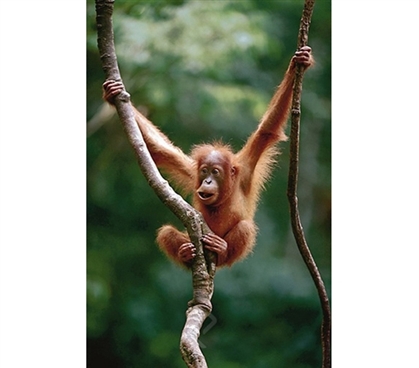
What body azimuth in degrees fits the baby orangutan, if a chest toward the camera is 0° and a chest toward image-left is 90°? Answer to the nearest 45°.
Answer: approximately 45°
